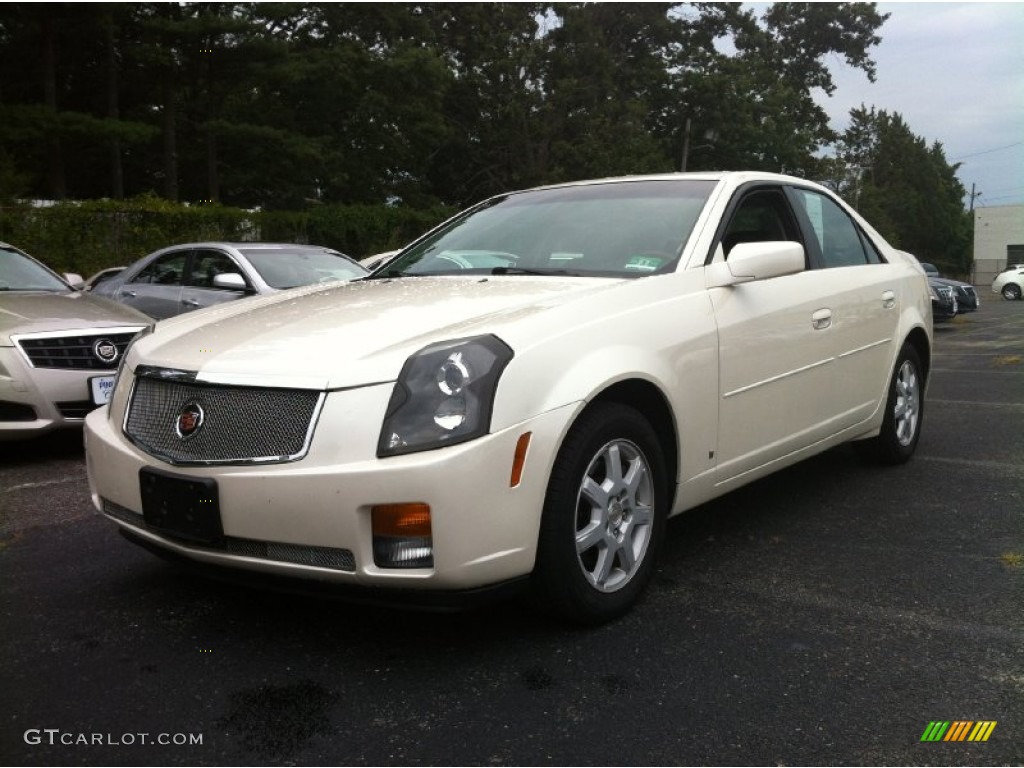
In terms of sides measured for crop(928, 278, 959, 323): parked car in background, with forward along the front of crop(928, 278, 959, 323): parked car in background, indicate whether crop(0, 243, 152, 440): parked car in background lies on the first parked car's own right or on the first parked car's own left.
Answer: on the first parked car's own right

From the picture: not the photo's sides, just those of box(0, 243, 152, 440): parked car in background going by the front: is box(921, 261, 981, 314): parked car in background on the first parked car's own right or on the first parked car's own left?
on the first parked car's own left

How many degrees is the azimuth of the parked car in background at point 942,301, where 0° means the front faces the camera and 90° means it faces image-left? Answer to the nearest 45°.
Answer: approximately 315°

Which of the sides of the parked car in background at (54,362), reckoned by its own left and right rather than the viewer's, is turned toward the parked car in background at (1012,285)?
left

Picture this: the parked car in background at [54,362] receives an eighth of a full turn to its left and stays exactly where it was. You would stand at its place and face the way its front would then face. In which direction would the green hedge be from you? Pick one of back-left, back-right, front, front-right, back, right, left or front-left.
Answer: left

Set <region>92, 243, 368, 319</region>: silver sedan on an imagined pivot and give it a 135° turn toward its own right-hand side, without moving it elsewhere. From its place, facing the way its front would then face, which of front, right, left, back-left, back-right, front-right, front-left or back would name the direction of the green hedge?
right
